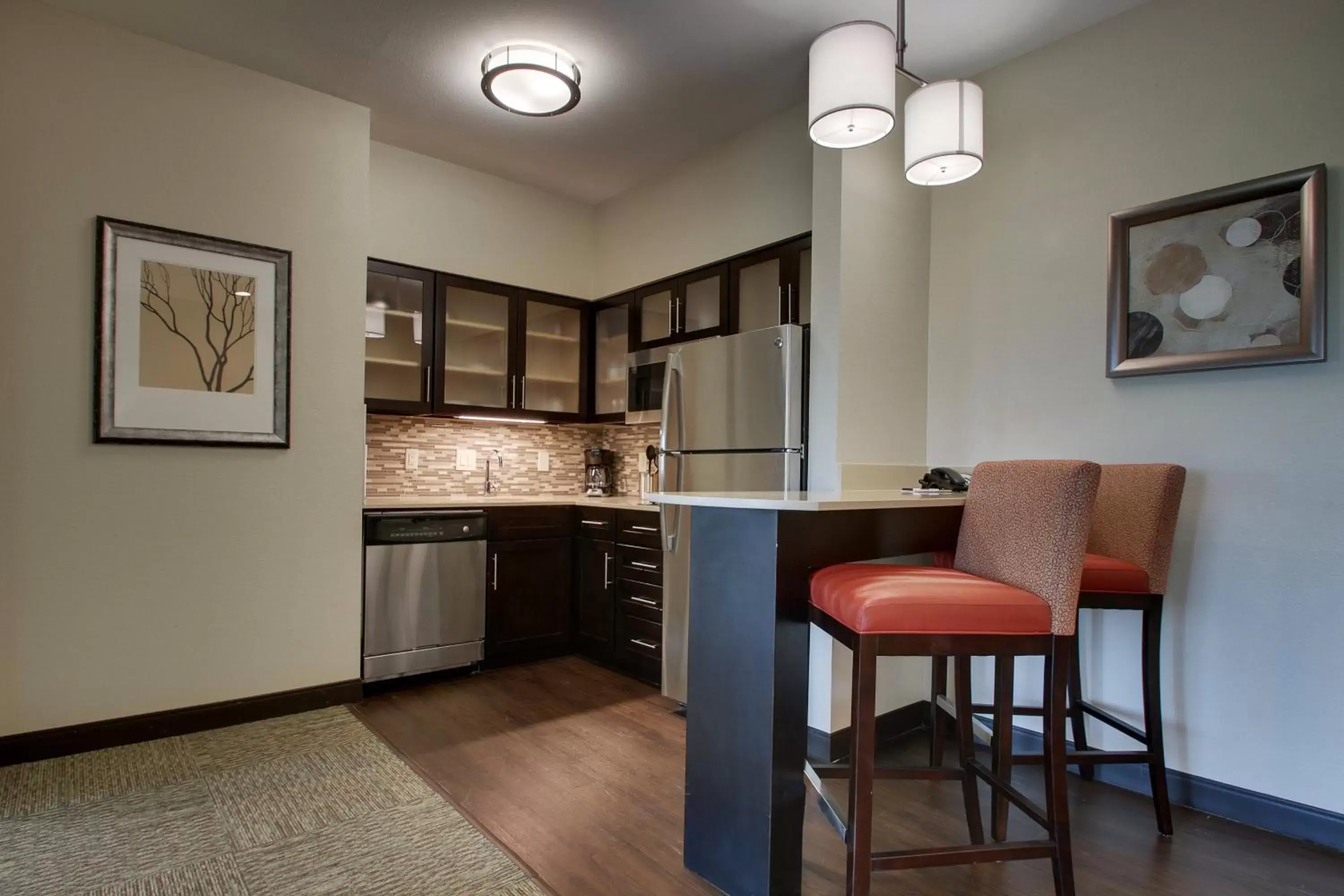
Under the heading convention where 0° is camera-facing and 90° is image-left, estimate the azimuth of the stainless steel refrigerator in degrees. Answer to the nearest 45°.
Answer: approximately 45°

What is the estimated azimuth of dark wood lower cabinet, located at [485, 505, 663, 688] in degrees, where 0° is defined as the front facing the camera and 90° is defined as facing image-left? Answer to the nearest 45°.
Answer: approximately 0°

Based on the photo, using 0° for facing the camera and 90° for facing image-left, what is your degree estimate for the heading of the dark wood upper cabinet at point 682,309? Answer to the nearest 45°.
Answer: approximately 45°

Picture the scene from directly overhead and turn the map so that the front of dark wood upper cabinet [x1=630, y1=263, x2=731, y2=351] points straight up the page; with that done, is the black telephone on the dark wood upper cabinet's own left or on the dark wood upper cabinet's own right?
on the dark wood upper cabinet's own left

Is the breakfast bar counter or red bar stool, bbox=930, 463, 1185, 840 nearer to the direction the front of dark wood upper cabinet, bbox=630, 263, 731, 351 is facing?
the breakfast bar counter
